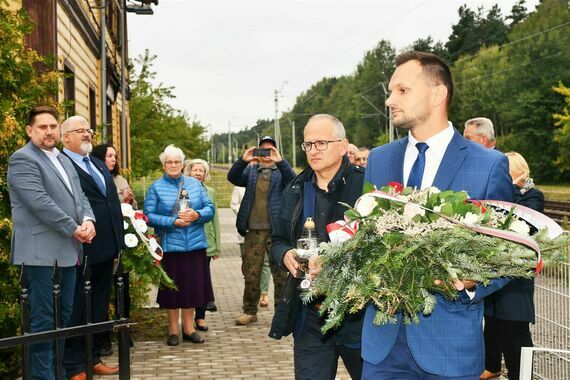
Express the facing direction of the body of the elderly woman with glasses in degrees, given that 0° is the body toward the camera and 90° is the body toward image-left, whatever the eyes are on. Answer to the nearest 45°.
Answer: approximately 0°

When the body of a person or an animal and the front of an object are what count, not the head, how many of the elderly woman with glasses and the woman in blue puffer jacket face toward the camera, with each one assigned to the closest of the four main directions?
2

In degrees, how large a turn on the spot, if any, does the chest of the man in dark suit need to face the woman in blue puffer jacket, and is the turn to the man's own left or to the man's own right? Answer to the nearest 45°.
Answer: approximately 90° to the man's own left

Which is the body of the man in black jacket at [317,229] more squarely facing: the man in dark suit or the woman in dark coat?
the man in dark suit

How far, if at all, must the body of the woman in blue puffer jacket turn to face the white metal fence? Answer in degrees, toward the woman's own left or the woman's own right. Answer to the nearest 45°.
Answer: approximately 45° to the woman's own left

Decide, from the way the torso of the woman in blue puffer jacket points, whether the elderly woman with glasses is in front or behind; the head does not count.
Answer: behind

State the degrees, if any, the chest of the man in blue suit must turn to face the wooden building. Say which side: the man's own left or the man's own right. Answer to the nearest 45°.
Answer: approximately 90° to the man's own right

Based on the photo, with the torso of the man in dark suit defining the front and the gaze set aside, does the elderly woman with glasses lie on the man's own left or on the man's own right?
on the man's own left

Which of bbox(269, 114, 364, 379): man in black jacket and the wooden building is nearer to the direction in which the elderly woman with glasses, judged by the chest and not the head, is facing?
the man in black jacket

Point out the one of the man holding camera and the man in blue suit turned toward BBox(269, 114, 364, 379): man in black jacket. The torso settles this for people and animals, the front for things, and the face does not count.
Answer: the man holding camera

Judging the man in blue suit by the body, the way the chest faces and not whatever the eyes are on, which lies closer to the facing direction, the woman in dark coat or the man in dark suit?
the man in dark suit

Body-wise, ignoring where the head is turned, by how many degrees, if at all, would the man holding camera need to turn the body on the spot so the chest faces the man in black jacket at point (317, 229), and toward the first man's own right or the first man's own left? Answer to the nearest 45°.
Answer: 0° — they already face them
